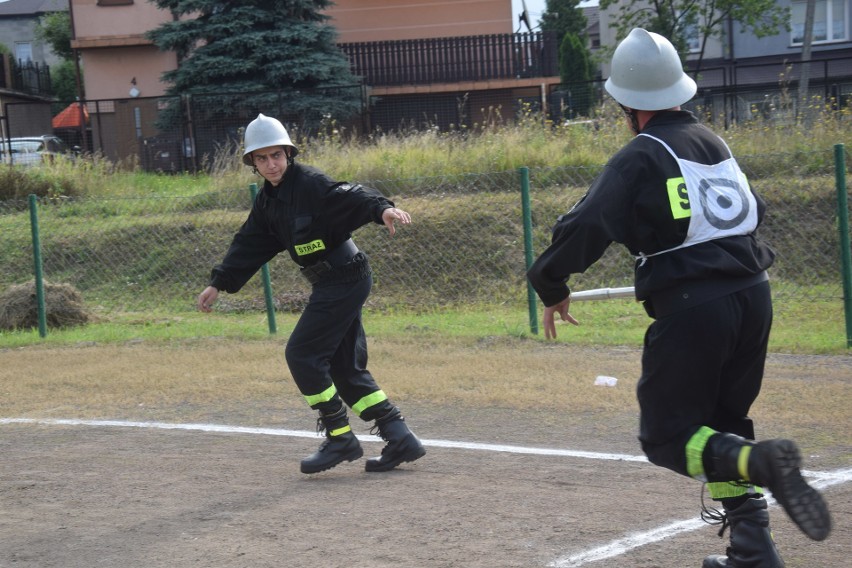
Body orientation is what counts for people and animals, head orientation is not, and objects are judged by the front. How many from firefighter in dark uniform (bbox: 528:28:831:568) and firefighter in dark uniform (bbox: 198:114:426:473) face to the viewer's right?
0

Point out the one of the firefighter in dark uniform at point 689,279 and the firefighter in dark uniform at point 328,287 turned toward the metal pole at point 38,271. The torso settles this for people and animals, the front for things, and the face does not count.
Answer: the firefighter in dark uniform at point 689,279

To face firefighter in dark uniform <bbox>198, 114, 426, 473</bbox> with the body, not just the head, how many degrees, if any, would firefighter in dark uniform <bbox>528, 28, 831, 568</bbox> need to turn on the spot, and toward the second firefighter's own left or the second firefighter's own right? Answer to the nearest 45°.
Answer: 0° — they already face them

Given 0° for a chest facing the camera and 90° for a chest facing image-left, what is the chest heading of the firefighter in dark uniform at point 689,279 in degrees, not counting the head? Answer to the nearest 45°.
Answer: approximately 135°

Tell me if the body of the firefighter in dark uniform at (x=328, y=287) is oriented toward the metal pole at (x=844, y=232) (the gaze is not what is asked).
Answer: no

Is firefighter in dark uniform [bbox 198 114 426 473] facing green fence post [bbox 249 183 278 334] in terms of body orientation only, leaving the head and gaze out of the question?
no

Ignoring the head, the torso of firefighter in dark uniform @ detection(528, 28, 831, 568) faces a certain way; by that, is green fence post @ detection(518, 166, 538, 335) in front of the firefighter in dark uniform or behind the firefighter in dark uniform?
in front

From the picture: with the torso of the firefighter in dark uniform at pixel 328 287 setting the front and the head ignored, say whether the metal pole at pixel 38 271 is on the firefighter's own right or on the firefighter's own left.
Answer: on the firefighter's own right

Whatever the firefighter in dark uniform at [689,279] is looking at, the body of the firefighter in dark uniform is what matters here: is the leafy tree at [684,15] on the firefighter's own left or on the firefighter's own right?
on the firefighter's own right

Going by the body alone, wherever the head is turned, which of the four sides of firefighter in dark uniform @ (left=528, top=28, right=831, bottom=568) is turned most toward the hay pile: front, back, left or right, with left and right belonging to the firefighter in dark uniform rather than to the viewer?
front

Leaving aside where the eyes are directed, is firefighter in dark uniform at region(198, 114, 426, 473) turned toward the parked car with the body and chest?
no

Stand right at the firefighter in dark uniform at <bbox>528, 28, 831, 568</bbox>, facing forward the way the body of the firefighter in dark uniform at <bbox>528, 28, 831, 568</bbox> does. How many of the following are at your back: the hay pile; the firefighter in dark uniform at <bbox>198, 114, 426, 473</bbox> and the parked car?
0

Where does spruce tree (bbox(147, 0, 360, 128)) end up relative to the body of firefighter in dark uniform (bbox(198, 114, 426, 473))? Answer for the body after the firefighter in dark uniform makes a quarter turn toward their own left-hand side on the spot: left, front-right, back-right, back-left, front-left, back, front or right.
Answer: back-left
